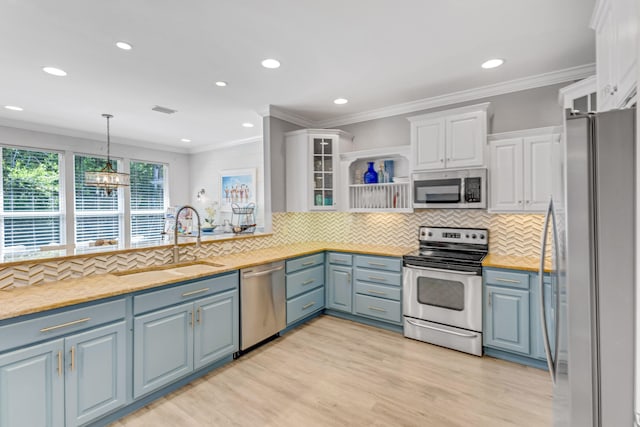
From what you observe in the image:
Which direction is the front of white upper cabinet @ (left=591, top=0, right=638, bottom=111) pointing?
to the viewer's left

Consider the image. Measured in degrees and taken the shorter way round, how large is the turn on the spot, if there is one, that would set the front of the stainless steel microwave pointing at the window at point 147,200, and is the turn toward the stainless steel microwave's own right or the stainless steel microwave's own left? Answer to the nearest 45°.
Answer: approximately 90° to the stainless steel microwave's own right

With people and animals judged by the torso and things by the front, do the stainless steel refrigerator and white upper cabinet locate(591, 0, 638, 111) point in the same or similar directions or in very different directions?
same or similar directions

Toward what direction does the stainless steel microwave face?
toward the camera

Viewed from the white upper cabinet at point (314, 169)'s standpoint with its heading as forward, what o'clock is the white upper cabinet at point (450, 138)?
the white upper cabinet at point (450, 138) is roughly at 10 o'clock from the white upper cabinet at point (314, 169).

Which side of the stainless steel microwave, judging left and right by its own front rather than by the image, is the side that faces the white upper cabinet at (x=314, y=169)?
right

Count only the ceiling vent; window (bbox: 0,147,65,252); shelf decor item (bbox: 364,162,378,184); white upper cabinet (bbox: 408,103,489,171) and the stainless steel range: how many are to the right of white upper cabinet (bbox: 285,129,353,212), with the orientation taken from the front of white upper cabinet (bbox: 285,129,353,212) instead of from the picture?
2

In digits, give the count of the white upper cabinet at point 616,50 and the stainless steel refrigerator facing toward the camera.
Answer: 0

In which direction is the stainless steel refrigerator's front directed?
to the viewer's left

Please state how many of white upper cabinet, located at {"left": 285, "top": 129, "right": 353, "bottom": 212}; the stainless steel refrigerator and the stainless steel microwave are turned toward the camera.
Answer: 2

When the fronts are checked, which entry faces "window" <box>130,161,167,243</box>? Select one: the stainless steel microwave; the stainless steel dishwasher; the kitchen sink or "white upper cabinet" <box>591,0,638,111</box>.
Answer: the white upper cabinet

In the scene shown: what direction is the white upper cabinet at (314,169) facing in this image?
toward the camera

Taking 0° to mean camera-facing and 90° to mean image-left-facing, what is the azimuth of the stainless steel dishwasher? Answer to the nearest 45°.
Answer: approximately 315°

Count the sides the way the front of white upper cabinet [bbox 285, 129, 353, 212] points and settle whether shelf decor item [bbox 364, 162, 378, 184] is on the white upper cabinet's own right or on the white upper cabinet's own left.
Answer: on the white upper cabinet's own left

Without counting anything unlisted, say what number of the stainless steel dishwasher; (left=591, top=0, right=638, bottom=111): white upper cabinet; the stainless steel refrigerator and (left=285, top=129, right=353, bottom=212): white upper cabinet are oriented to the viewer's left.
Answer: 2
